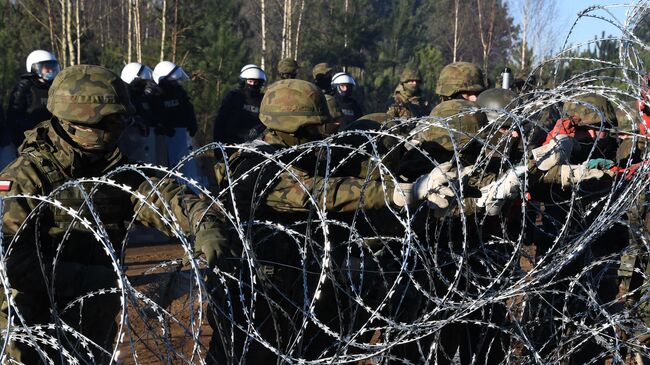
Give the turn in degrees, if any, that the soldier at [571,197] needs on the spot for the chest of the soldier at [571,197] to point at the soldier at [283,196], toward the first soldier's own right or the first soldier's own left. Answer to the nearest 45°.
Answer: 0° — they already face them

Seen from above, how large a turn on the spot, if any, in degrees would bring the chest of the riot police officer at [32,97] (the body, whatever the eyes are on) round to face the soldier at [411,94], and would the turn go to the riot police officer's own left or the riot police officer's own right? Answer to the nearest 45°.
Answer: approximately 45° to the riot police officer's own left

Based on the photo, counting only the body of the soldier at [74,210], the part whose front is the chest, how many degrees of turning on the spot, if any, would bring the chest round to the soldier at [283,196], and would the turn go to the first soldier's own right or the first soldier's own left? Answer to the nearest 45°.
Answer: approximately 45° to the first soldier's own left

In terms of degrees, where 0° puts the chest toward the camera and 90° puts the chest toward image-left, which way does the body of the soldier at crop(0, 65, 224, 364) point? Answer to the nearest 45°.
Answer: approximately 315°

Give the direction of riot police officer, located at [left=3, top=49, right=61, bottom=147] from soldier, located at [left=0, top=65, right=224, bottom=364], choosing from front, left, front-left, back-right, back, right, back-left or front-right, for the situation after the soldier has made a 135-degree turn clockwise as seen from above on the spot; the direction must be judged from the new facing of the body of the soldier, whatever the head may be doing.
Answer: right
